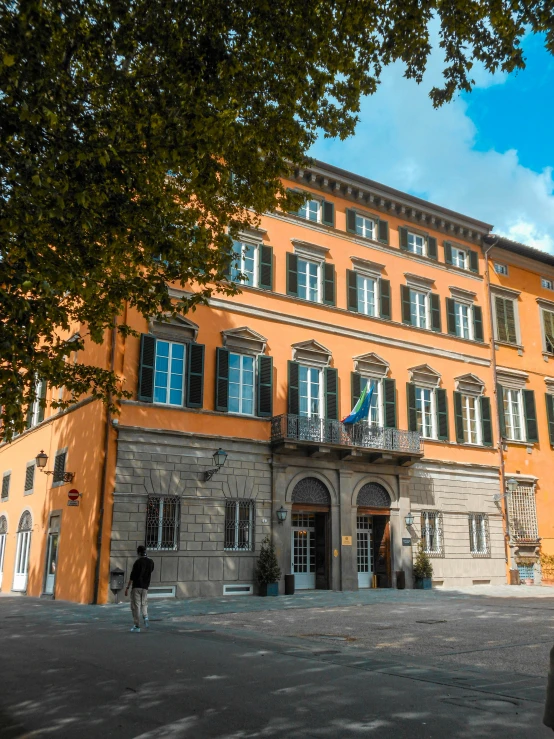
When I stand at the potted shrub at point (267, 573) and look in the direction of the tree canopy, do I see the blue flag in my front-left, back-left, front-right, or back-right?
back-left

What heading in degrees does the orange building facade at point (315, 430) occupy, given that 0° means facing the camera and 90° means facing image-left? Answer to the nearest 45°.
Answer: approximately 315°

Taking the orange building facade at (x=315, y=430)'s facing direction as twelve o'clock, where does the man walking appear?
The man walking is roughly at 2 o'clock from the orange building facade.
